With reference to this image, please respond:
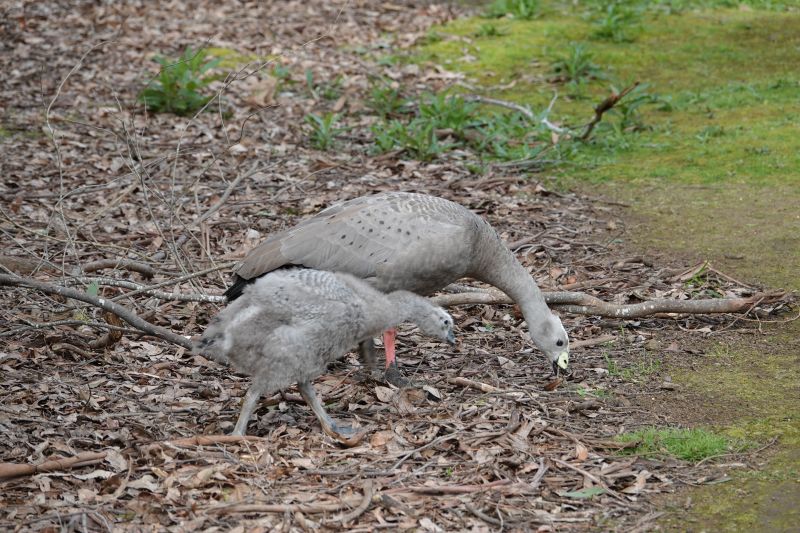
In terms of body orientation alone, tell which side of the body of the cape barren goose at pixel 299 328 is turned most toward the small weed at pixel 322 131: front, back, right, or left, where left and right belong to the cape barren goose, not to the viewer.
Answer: left

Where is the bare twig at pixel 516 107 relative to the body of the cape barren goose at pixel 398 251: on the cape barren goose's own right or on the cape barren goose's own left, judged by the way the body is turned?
on the cape barren goose's own left

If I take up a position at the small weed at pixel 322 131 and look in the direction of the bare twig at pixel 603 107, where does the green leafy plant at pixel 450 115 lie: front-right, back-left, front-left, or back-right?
front-left

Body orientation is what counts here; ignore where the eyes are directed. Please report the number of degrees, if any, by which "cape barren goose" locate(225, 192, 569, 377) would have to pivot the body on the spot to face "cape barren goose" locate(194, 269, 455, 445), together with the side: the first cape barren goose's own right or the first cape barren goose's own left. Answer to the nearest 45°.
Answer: approximately 135° to the first cape barren goose's own right

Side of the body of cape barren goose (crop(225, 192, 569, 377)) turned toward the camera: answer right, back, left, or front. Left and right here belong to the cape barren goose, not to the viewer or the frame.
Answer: right

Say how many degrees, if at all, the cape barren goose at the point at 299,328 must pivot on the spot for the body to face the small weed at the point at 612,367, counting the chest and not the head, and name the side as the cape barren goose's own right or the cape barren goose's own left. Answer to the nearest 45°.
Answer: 0° — it already faces it

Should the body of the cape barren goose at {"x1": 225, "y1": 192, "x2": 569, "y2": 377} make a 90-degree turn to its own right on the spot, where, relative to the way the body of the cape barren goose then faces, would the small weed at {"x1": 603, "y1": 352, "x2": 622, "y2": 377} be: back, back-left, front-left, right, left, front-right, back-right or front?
left

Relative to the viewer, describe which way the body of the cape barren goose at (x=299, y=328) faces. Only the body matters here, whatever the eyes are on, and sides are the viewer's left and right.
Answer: facing to the right of the viewer

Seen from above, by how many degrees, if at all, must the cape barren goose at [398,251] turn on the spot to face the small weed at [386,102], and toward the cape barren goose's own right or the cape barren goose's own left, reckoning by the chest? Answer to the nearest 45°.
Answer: approximately 90° to the cape barren goose's own left

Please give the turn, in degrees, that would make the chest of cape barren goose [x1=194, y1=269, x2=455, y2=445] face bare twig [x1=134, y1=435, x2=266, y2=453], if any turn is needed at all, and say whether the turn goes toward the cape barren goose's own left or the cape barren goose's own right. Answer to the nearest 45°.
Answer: approximately 135° to the cape barren goose's own right

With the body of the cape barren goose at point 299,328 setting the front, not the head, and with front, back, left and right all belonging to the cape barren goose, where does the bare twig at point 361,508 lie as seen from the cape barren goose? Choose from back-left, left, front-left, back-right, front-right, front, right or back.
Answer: right

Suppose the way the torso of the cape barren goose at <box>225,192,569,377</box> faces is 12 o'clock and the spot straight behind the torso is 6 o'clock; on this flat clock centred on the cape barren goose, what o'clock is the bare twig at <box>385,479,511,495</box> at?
The bare twig is roughly at 3 o'clock from the cape barren goose.

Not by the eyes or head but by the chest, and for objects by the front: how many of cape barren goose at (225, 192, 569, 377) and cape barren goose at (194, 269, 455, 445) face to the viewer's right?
2

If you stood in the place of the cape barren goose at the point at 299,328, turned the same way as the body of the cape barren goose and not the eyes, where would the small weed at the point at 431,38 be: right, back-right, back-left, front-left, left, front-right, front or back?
left

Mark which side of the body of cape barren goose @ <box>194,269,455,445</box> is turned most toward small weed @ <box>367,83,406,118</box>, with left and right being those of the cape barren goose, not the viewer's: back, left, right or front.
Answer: left

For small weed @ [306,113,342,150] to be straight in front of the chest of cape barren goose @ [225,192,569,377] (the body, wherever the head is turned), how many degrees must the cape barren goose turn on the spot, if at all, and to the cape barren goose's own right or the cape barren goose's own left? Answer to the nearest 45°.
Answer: approximately 90° to the cape barren goose's own left

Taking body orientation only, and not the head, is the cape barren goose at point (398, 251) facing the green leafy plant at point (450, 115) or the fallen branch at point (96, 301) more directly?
the green leafy plant

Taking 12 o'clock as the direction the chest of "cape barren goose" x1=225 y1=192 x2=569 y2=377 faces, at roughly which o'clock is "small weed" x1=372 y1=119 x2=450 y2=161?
The small weed is roughly at 9 o'clock from the cape barren goose.

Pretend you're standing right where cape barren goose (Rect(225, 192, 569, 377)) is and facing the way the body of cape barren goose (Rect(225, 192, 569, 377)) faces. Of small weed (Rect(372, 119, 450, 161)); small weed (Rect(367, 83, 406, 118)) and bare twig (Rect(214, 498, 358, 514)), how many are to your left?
2
